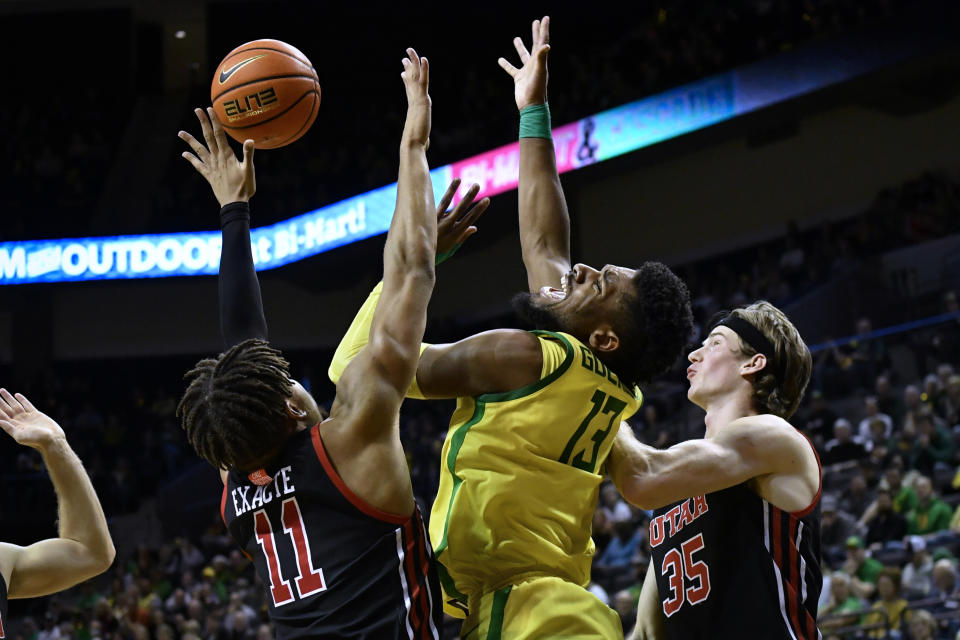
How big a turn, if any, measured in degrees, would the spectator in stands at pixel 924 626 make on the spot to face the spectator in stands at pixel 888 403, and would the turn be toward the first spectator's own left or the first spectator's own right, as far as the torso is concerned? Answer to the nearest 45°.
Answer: approximately 135° to the first spectator's own right

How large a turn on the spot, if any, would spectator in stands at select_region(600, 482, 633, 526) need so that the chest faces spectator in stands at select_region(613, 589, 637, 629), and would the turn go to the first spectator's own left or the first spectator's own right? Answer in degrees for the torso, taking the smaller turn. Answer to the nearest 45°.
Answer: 0° — they already face them

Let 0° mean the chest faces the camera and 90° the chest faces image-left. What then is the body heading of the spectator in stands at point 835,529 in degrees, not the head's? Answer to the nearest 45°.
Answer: approximately 45°

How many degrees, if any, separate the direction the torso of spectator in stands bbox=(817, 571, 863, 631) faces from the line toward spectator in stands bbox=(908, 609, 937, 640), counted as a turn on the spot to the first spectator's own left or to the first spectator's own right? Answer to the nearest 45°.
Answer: approximately 90° to the first spectator's own left

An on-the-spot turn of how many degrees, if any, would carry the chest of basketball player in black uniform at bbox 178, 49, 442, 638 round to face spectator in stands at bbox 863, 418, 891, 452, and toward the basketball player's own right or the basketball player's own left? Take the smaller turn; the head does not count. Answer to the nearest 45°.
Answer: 0° — they already face them

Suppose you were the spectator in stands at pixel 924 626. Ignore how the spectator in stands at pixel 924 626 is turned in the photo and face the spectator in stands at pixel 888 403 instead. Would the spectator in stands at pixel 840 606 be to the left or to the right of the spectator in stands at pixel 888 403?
left

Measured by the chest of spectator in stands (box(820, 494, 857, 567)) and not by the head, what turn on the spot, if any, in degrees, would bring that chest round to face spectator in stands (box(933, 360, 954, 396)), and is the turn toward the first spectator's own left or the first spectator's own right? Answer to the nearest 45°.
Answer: approximately 180°

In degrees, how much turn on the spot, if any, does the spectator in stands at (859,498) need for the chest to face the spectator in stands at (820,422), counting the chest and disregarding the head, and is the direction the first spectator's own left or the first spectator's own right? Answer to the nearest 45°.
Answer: approximately 135° to the first spectator's own right

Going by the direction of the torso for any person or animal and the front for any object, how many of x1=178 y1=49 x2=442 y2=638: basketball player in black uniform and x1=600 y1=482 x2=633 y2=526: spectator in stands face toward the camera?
1

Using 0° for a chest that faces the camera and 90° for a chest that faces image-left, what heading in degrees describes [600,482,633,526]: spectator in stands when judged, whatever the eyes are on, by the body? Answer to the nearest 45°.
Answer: approximately 0°

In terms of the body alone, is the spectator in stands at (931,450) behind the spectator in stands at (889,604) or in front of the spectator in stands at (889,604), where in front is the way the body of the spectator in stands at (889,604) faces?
behind

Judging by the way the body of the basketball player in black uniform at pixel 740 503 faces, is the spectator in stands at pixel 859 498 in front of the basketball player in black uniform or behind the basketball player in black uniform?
behind

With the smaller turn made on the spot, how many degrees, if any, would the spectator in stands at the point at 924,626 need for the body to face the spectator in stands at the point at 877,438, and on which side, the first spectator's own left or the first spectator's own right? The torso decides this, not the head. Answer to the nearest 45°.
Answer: approximately 135° to the first spectator's own right

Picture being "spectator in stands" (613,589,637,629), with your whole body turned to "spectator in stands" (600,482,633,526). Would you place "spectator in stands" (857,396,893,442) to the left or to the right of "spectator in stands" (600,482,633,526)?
right

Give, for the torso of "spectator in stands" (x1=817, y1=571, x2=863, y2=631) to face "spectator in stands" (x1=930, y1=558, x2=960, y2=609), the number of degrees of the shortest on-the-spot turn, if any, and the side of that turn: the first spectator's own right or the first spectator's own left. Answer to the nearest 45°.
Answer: approximately 135° to the first spectator's own left

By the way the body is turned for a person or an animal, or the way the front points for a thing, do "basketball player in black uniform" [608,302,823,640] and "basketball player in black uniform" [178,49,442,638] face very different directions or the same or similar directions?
very different directions
